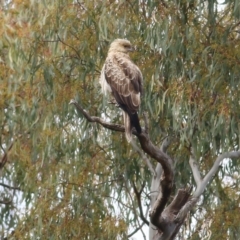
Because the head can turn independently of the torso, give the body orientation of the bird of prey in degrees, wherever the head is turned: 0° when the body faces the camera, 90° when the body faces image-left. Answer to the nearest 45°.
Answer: approximately 135°
